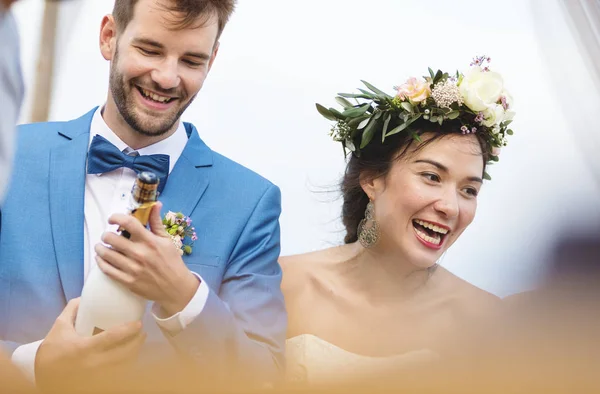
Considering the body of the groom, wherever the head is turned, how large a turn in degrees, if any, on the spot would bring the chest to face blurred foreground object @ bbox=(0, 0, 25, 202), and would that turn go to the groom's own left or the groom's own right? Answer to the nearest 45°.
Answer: approximately 45° to the groom's own right

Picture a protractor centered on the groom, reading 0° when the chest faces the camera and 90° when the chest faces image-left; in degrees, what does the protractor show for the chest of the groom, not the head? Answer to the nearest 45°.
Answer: approximately 0°

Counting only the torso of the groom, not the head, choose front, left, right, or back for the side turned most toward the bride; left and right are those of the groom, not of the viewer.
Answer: left

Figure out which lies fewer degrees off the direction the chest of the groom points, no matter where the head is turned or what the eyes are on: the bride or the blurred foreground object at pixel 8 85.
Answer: the blurred foreground object

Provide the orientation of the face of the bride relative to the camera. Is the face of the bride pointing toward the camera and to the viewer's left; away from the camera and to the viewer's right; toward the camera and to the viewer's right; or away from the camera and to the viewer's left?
toward the camera and to the viewer's right
